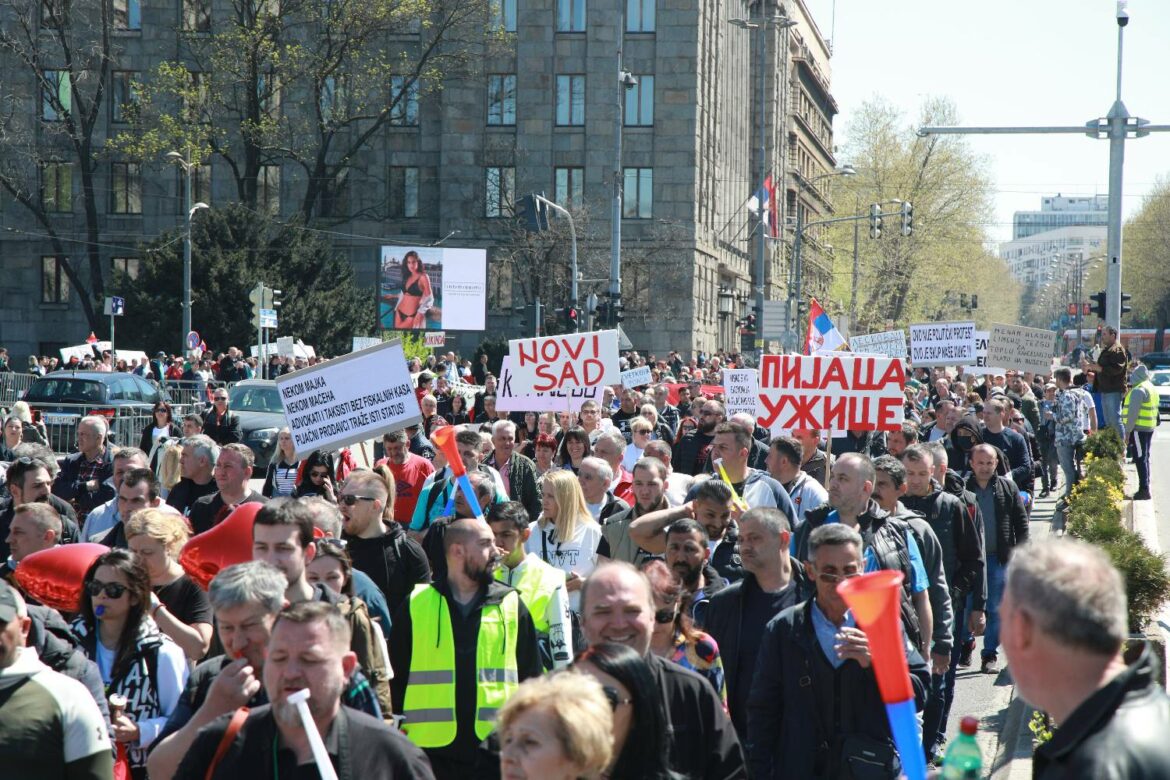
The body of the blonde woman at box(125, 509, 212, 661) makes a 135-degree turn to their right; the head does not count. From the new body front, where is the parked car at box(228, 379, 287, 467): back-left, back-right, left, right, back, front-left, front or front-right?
front

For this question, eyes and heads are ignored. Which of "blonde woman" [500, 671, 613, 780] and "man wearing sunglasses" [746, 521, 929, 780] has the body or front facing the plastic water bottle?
the man wearing sunglasses

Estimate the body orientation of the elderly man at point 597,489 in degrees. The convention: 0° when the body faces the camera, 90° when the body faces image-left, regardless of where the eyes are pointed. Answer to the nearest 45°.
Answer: approximately 45°

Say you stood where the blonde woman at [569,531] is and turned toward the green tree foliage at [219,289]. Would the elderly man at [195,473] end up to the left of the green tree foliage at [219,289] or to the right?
left

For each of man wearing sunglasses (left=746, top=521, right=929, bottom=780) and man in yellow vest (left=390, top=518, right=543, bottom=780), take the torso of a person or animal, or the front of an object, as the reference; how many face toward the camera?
2

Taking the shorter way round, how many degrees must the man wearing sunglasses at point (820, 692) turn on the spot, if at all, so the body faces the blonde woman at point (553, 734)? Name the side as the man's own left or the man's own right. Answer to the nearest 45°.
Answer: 0° — they already face them
